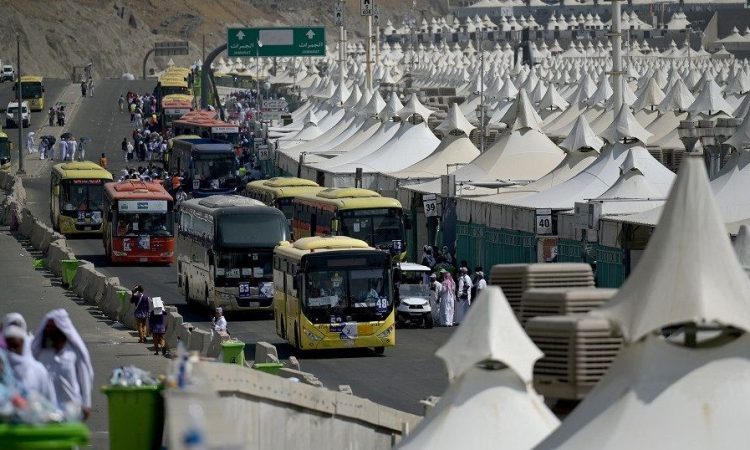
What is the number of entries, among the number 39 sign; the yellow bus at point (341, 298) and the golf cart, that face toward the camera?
3

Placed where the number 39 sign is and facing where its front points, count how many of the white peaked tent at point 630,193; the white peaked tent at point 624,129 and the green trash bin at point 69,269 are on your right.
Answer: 1

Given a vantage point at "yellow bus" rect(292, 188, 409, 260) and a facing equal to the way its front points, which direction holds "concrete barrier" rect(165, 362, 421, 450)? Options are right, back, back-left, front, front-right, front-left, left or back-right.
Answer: front-right

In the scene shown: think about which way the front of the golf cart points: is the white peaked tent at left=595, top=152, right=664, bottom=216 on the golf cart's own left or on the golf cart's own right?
on the golf cart's own left

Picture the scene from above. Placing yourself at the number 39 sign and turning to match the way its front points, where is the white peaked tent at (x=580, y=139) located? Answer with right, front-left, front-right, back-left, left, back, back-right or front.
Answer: left

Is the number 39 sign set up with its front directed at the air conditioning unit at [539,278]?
yes

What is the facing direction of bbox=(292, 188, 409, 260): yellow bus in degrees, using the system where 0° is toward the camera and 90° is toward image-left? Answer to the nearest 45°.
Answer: approximately 315°
